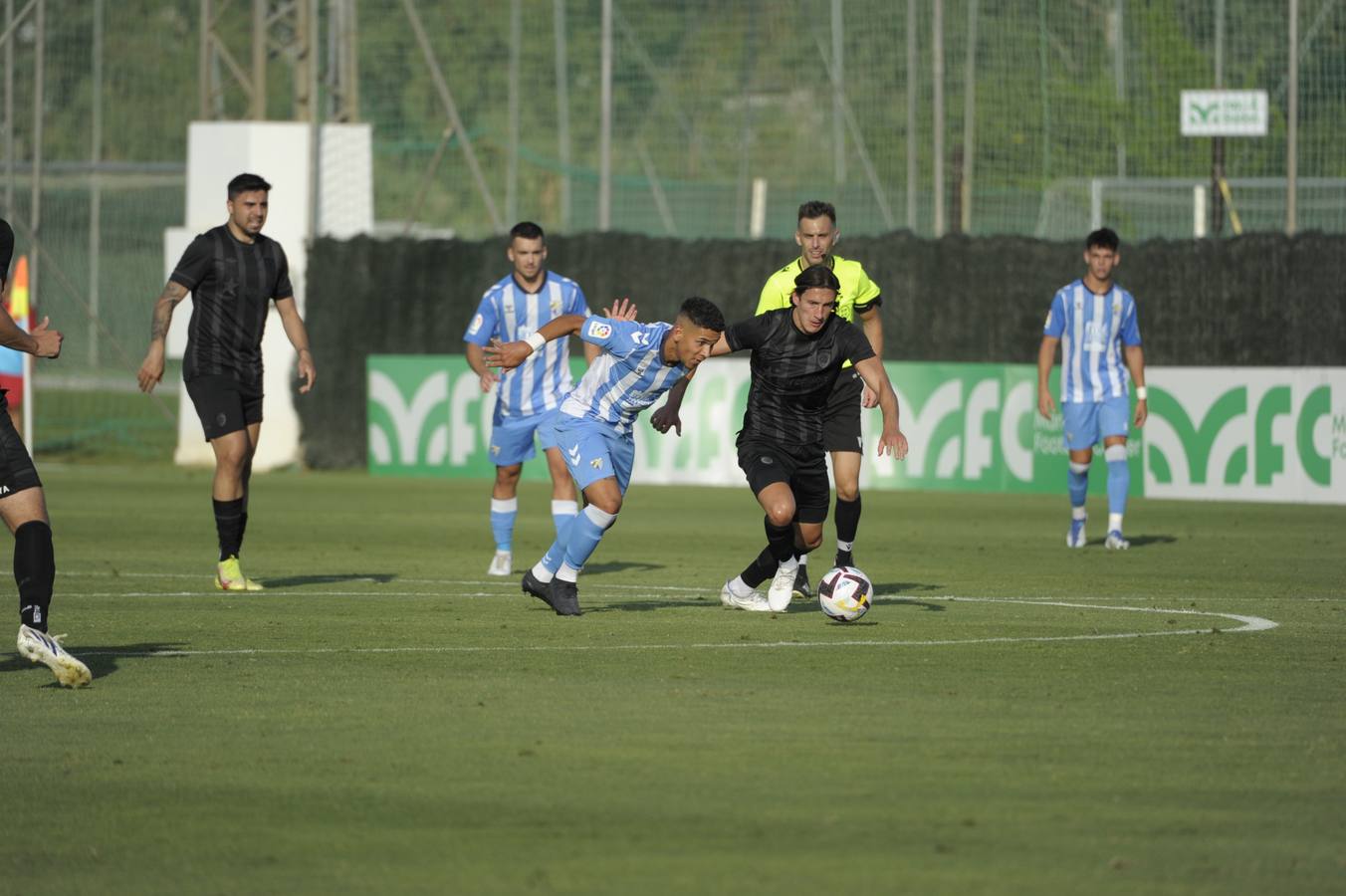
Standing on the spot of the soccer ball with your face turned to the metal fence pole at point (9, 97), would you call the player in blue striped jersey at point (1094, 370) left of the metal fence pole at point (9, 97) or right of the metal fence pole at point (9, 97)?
right

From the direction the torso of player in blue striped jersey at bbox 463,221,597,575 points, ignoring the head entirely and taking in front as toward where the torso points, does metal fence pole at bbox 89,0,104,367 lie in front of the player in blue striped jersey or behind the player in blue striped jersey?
behind

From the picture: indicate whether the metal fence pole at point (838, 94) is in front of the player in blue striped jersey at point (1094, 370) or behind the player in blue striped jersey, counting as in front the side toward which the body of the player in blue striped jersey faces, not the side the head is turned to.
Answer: behind

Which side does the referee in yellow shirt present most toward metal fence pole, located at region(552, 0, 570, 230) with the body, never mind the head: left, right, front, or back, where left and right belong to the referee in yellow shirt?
back

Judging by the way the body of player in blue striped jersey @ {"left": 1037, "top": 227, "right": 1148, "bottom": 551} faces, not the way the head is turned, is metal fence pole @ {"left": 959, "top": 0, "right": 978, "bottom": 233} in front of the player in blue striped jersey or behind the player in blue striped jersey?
behind

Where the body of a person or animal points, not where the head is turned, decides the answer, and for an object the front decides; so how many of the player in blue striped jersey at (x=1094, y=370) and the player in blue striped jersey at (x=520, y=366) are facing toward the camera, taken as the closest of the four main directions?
2

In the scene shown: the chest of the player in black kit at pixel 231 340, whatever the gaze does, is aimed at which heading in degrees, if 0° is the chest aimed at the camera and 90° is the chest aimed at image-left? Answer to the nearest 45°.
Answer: approximately 315°
